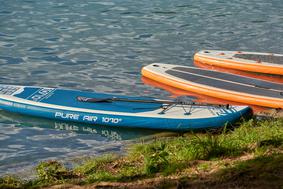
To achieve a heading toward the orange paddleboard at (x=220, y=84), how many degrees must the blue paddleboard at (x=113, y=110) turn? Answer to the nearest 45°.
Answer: approximately 45° to its left

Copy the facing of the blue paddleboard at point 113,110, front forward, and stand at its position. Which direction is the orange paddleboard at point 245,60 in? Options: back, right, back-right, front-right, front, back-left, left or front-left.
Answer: front-left

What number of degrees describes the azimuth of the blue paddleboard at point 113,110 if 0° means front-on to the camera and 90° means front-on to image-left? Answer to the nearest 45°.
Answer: approximately 270°

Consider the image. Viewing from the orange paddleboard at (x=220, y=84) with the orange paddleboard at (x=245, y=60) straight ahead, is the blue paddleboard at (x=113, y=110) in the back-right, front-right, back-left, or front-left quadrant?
back-left
